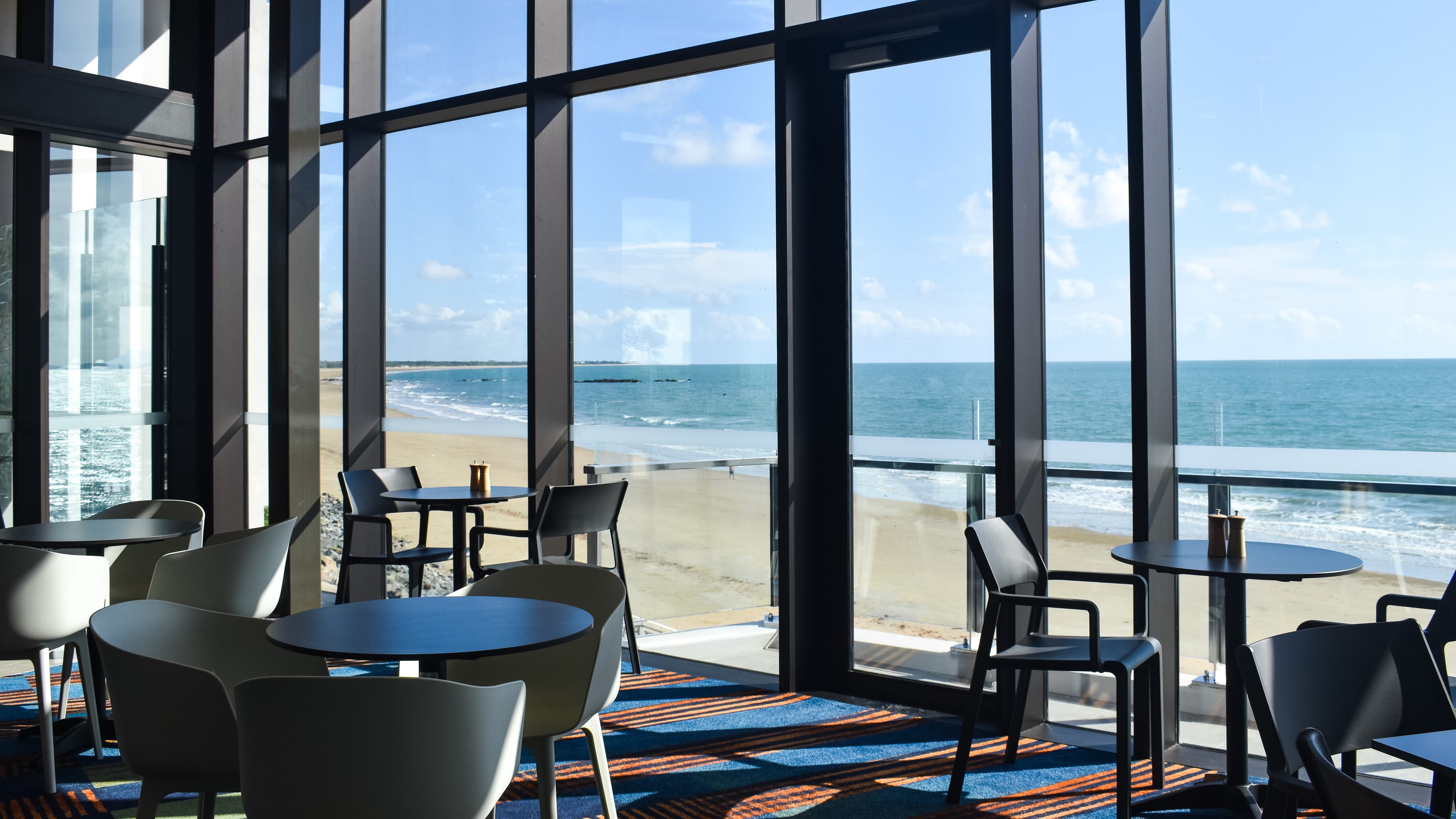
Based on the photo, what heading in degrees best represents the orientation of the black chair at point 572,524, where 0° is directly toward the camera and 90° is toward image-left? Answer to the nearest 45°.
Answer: approximately 135°

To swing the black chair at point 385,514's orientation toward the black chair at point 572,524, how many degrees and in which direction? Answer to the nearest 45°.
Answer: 0° — it already faces it

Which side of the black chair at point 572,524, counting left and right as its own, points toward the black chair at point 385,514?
front

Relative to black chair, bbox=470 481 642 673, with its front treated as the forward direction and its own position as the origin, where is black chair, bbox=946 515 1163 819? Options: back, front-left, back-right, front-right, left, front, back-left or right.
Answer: back

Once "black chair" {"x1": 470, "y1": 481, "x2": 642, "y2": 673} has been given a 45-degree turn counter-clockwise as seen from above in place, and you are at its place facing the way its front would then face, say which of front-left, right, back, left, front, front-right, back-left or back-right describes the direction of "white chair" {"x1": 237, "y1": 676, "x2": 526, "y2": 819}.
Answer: left

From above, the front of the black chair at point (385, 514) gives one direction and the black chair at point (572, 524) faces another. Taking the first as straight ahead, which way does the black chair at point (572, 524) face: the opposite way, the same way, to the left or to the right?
the opposite way

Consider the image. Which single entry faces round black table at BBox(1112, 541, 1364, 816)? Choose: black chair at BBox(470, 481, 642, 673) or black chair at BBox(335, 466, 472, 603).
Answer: black chair at BBox(335, 466, 472, 603)

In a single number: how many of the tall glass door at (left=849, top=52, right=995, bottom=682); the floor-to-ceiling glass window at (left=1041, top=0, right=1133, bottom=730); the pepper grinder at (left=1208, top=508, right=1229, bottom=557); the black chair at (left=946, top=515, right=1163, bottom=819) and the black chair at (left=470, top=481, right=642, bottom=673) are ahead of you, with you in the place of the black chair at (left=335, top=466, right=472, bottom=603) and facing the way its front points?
5

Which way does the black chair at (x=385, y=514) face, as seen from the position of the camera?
facing the viewer and to the right of the viewer
